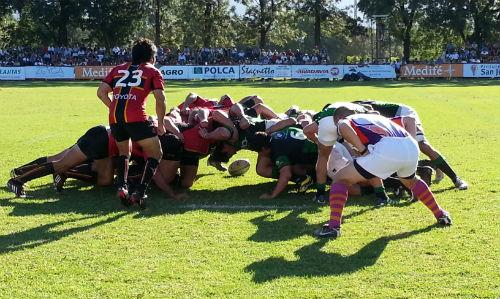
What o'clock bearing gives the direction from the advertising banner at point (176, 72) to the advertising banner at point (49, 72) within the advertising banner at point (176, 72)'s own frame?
the advertising banner at point (49, 72) is roughly at 3 o'clock from the advertising banner at point (176, 72).

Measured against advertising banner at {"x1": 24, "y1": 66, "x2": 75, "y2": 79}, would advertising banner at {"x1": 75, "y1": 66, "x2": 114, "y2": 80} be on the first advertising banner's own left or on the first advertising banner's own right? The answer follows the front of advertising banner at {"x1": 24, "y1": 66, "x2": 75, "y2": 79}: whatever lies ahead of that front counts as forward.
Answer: on the first advertising banner's own left

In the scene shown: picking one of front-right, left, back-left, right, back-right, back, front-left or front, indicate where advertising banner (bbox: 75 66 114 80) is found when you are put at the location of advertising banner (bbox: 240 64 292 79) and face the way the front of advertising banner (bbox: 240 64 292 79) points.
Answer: right

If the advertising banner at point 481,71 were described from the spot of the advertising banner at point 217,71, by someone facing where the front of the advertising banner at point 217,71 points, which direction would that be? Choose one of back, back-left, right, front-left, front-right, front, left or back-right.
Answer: left

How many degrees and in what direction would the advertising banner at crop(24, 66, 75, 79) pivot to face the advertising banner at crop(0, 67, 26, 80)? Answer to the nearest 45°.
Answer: approximately 90° to its right

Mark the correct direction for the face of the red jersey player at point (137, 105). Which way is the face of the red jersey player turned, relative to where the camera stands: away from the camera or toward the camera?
away from the camera

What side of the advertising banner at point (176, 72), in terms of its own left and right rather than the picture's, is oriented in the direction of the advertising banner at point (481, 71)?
left

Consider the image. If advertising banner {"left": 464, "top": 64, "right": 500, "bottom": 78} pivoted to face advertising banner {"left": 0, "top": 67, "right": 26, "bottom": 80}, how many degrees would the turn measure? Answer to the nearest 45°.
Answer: approximately 90° to its right

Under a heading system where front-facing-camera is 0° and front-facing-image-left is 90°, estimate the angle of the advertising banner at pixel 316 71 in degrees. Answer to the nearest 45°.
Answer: approximately 0°

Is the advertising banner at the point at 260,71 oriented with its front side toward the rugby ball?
yes
